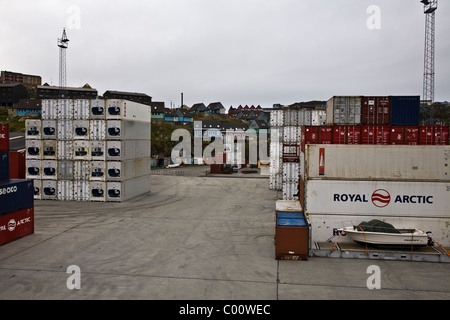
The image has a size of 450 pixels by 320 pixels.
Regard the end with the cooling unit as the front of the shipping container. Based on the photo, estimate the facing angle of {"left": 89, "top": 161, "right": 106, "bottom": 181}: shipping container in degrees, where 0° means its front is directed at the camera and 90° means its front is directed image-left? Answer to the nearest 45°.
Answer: approximately 0°

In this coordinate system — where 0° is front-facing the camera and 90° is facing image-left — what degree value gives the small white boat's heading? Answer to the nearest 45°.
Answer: approximately 90°

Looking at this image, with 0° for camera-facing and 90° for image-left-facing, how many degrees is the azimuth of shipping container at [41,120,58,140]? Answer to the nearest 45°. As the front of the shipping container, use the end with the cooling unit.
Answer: approximately 0°

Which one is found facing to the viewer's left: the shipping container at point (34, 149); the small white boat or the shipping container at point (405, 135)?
the small white boat

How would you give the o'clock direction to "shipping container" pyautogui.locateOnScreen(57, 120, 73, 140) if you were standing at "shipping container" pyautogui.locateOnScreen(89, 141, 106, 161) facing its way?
"shipping container" pyautogui.locateOnScreen(57, 120, 73, 140) is roughly at 4 o'clock from "shipping container" pyautogui.locateOnScreen(89, 141, 106, 161).

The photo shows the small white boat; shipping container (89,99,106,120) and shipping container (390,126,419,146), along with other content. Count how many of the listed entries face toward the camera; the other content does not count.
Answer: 2

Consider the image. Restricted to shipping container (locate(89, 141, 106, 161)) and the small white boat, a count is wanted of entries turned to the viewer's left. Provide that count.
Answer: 1
